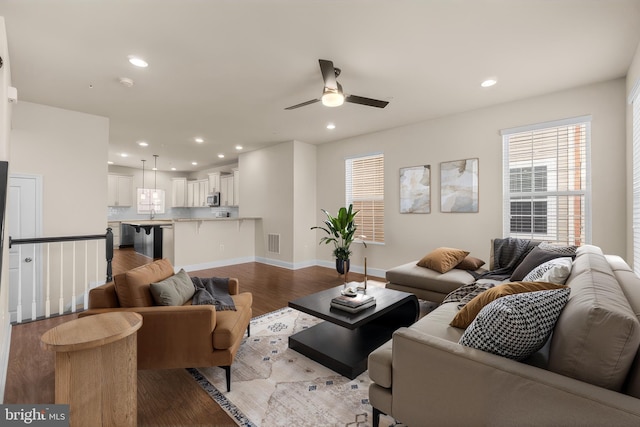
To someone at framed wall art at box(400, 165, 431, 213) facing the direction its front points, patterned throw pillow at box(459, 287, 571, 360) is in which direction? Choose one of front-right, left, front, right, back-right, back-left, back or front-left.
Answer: front-left

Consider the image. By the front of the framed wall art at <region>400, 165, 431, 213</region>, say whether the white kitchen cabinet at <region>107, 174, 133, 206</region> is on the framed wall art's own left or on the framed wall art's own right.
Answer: on the framed wall art's own right

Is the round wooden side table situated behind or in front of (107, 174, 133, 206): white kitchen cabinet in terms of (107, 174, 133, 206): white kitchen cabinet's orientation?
in front

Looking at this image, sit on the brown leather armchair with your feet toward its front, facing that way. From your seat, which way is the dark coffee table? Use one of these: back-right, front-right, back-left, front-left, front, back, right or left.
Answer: front

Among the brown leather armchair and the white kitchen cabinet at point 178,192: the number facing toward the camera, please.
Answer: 1

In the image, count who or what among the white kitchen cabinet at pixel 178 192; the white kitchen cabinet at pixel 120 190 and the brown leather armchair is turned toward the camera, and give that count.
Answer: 2

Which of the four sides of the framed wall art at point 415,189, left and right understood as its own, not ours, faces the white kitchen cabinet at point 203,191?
right

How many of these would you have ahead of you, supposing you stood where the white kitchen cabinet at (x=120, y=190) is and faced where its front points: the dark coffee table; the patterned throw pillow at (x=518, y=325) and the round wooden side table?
3

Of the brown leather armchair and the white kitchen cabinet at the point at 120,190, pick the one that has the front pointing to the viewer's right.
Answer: the brown leather armchair

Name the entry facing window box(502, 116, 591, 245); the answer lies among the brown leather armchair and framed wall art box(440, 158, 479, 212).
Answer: the brown leather armchair

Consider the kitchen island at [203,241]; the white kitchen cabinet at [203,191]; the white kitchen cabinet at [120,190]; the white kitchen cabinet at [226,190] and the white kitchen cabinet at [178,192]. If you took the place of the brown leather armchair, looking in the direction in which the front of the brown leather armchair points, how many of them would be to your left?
5

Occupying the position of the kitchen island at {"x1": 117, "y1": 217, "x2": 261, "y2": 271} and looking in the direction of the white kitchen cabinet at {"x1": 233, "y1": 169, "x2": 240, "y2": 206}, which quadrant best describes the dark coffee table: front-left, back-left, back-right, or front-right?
back-right

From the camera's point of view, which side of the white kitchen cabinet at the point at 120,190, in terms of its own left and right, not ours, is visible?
front

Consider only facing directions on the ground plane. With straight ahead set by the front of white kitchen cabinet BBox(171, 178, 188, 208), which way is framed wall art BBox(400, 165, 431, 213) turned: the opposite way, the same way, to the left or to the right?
to the right

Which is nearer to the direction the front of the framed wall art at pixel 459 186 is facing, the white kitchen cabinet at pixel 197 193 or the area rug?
the area rug

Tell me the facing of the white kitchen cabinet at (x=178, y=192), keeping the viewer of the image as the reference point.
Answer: facing the viewer

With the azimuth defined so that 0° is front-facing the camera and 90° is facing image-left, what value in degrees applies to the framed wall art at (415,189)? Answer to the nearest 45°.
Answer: approximately 45°

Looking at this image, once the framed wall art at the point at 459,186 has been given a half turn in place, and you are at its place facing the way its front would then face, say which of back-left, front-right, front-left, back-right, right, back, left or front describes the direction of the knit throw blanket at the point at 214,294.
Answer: back

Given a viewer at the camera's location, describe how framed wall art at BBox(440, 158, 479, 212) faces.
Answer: facing the viewer and to the left of the viewer

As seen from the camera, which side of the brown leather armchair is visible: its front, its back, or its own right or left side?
right
